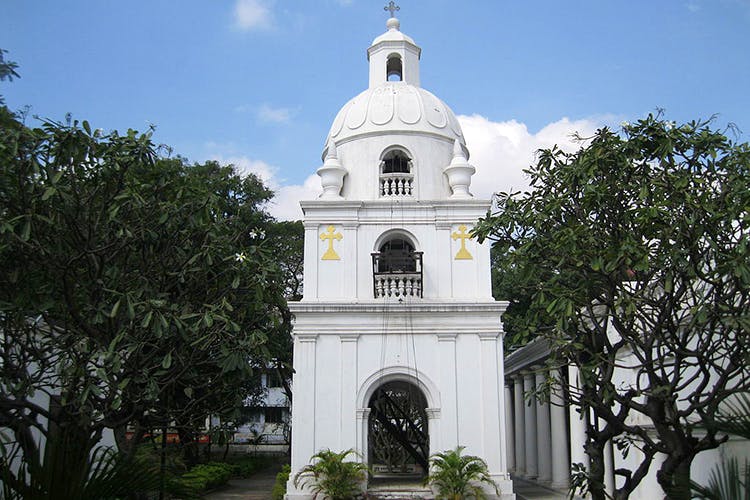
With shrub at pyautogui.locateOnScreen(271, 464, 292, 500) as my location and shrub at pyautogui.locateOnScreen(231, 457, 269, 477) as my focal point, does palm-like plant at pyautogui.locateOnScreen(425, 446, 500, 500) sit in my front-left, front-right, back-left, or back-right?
back-right

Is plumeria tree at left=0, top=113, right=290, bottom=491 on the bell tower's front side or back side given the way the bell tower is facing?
on the front side

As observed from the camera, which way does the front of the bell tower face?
facing the viewer

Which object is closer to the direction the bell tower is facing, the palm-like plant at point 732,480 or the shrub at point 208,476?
the palm-like plant

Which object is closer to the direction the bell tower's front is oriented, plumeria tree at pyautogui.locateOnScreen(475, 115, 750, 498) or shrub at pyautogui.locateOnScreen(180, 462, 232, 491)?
the plumeria tree

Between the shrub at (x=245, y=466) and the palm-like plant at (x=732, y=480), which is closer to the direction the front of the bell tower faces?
the palm-like plant

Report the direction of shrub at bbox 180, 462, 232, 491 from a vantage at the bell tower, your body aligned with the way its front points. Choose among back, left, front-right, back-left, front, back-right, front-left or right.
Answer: back-right
